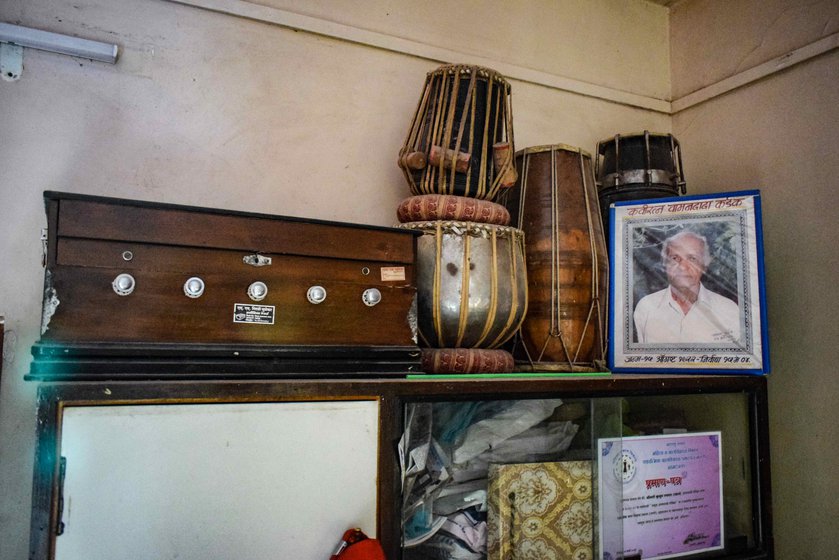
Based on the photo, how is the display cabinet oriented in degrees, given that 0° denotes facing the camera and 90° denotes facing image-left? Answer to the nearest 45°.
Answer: approximately 0°

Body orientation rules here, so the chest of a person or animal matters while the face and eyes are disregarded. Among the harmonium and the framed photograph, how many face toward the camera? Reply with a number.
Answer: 2

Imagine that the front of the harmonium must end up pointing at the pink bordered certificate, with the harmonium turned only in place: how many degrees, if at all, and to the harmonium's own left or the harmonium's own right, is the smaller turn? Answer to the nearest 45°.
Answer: approximately 90° to the harmonium's own left

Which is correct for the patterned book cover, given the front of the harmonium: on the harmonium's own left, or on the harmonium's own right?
on the harmonium's own left

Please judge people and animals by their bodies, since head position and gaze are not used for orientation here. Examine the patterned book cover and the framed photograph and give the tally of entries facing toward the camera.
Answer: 2

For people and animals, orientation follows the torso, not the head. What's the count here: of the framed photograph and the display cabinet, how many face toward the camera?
2
